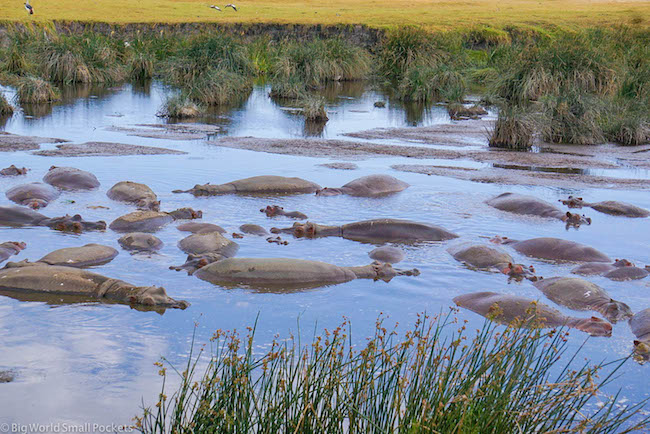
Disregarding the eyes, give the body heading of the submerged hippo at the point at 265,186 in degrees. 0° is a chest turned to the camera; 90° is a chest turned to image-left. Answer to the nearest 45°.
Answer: approximately 90°

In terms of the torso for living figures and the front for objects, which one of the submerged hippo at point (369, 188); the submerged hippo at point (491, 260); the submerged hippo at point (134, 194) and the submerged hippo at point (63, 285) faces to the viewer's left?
the submerged hippo at point (369, 188)

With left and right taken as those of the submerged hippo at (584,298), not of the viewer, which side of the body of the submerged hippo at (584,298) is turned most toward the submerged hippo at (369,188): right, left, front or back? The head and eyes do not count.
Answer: back

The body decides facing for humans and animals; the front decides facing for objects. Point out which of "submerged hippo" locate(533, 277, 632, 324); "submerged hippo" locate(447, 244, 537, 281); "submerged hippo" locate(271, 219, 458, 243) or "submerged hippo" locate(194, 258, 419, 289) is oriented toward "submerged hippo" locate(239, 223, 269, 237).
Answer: "submerged hippo" locate(271, 219, 458, 243)

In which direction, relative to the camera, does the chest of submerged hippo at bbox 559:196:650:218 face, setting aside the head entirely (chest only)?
to the viewer's left

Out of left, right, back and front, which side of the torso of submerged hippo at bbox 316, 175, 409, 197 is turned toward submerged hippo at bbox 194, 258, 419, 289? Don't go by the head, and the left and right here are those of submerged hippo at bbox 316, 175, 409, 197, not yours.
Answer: left

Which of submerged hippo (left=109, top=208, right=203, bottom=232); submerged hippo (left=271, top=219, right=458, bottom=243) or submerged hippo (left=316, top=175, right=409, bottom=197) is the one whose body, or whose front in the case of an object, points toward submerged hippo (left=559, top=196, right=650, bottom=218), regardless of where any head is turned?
submerged hippo (left=109, top=208, right=203, bottom=232)

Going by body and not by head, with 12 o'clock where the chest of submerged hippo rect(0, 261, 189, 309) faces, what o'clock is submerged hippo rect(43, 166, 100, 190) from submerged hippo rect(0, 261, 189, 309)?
submerged hippo rect(43, 166, 100, 190) is roughly at 9 o'clock from submerged hippo rect(0, 261, 189, 309).

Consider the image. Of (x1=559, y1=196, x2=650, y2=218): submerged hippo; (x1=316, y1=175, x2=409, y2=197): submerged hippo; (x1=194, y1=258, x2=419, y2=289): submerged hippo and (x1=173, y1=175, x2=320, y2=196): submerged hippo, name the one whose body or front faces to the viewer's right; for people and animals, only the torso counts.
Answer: (x1=194, y1=258, x2=419, y2=289): submerged hippo

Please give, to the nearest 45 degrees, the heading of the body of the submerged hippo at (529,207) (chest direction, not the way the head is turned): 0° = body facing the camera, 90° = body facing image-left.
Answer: approximately 315°

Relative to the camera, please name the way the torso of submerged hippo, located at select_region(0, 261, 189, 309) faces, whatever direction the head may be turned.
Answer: to the viewer's right

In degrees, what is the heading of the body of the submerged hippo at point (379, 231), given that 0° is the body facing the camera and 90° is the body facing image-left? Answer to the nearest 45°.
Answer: approximately 90°

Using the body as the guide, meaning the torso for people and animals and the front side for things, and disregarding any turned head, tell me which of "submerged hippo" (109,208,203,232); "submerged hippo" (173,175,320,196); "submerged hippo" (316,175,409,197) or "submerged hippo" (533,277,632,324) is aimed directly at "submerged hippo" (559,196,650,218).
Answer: "submerged hippo" (109,208,203,232)

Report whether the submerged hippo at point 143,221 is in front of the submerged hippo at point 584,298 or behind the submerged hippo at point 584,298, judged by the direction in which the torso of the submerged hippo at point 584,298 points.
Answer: behind

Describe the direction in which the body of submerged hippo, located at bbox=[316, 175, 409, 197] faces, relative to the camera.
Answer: to the viewer's left
